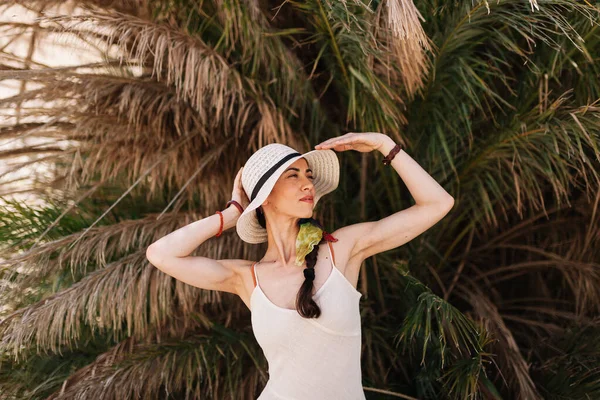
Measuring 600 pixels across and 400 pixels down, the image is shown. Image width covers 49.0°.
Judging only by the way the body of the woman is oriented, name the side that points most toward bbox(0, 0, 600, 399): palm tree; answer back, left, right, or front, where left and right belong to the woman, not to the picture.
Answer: back

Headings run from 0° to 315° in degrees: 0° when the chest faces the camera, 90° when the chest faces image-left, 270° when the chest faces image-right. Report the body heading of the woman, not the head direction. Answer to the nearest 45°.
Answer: approximately 0°
